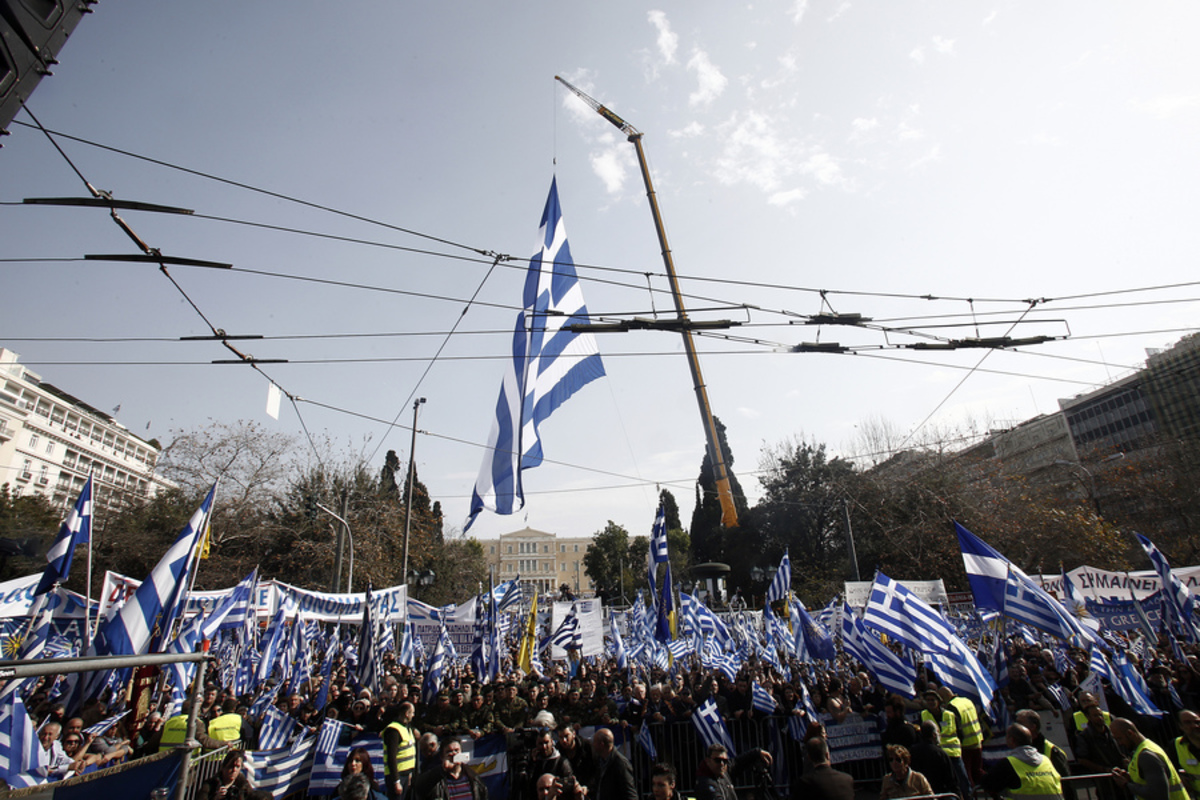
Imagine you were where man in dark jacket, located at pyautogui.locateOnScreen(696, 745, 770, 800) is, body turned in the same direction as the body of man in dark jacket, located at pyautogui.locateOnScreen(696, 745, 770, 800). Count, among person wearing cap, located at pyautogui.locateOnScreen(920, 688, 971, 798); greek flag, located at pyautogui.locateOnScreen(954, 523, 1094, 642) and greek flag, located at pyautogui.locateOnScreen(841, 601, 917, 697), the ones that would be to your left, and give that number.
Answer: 3

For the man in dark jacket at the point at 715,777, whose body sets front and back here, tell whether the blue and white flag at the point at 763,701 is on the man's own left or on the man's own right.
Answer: on the man's own left

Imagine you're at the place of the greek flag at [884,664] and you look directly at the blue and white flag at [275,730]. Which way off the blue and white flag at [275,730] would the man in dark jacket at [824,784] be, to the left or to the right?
left

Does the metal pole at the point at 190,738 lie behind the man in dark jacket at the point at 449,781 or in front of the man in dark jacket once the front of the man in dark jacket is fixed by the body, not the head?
in front

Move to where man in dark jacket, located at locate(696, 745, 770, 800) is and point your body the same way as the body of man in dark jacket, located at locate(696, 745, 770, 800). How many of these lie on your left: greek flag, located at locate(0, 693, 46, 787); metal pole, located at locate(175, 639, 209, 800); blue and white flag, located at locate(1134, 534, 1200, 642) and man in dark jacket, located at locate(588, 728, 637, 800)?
1

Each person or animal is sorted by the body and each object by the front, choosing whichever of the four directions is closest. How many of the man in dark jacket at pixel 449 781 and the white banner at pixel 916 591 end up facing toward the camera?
2

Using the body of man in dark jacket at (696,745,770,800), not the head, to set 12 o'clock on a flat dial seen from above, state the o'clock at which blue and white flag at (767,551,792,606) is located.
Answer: The blue and white flag is roughly at 8 o'clock from the man in dark jacket.

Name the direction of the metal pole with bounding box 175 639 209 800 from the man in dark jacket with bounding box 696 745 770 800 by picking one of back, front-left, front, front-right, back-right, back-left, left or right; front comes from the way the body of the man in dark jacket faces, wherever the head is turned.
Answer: right

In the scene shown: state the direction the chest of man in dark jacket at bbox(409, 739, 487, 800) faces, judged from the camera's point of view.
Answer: toward the camera

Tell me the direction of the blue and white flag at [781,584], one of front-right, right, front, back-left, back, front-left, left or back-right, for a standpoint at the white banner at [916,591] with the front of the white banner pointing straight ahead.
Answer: front-right

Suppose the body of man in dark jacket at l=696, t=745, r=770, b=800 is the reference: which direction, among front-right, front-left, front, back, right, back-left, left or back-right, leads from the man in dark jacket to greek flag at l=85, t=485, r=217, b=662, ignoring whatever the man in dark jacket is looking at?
back-right

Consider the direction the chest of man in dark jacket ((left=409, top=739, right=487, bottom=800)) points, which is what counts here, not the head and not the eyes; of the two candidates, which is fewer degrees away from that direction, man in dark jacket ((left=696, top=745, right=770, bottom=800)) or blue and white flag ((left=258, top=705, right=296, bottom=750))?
the man in dark jacket

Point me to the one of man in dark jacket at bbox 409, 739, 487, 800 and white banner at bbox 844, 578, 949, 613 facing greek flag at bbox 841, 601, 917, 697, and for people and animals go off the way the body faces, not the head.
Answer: the white banner

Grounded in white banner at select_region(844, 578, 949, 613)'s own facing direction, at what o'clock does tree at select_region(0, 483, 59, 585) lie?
The tree is roughly at 3 o'clock from the white banner.

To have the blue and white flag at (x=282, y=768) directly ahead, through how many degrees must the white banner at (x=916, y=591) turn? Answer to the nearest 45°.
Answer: approximately 45° to its right

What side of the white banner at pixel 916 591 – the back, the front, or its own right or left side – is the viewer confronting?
front

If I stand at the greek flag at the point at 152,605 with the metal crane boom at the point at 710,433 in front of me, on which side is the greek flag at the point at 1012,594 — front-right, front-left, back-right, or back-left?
front-right

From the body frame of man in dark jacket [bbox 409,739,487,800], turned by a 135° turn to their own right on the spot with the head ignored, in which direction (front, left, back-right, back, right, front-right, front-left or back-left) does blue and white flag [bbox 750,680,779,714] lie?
right

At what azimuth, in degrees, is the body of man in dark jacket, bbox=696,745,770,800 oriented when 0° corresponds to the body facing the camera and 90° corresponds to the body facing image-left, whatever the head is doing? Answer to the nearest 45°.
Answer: approximately 315°
